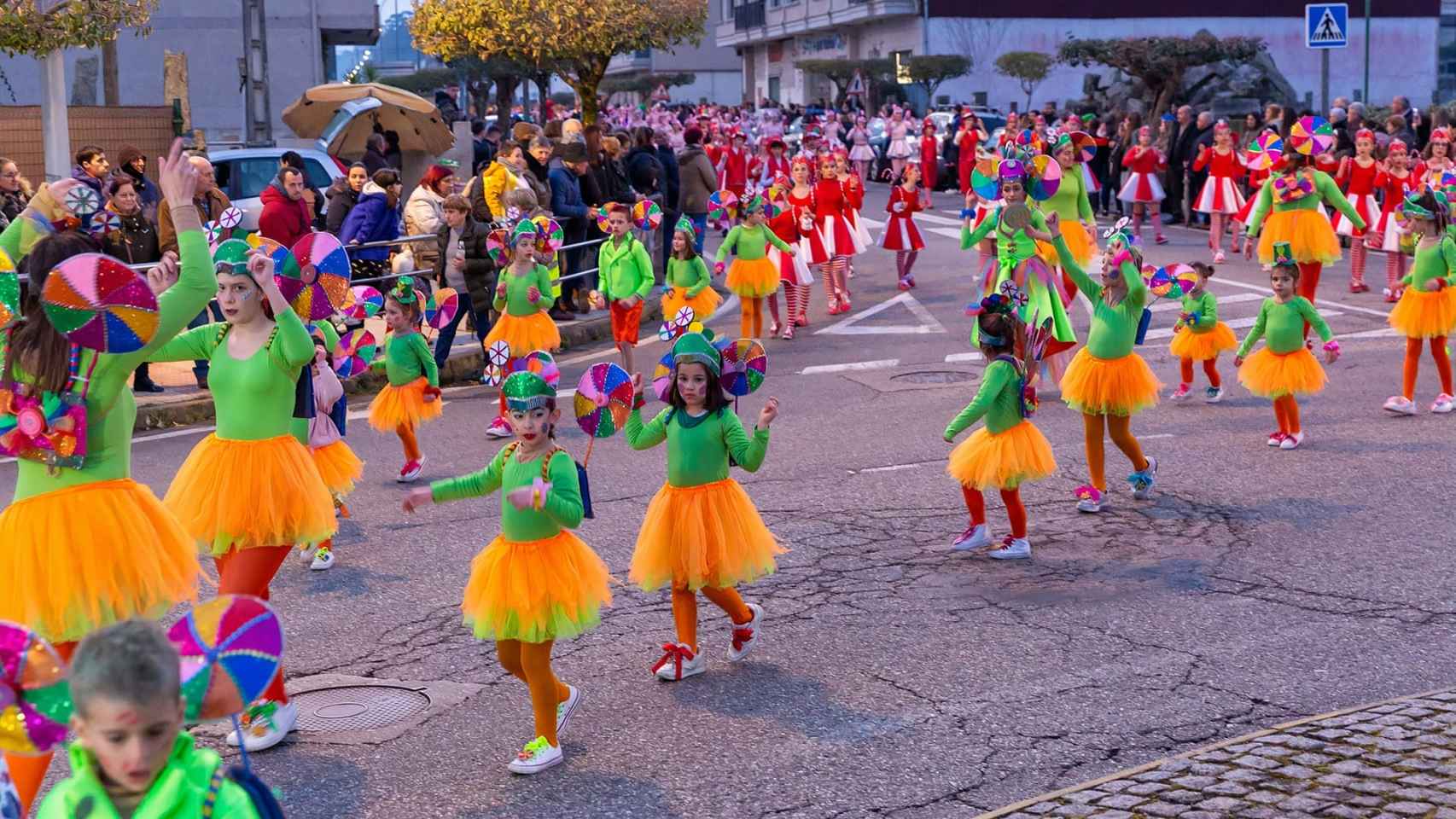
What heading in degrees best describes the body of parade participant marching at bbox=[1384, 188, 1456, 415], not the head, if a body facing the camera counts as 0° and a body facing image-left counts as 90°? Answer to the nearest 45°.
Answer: approximately 45°

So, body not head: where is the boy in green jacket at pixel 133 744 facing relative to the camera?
toward the camera

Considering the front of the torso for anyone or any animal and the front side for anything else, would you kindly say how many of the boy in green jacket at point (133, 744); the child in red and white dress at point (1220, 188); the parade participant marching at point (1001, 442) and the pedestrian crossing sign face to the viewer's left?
1

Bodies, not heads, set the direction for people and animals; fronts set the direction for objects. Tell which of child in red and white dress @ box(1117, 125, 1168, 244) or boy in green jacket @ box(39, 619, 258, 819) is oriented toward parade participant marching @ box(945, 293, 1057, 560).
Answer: the child in red and white dress

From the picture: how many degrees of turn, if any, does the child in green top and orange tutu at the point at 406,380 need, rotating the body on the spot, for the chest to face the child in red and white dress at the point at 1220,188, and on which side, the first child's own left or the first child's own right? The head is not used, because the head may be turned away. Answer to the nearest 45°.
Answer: approximately 180°

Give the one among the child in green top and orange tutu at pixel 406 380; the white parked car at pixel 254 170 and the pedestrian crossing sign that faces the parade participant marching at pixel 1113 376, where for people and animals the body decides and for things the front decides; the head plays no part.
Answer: the pedestrian crossing sign

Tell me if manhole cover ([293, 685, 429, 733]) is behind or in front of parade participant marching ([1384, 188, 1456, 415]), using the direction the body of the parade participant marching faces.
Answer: in front

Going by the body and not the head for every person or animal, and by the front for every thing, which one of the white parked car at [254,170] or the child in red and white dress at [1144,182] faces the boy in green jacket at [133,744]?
the child in red and white dress

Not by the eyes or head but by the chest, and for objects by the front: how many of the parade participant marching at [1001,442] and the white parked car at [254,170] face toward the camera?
0

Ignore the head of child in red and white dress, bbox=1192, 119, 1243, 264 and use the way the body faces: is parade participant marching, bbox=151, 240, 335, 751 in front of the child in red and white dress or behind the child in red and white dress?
in front

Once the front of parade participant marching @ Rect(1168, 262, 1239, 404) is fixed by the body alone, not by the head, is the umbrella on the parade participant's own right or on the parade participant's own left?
on the parade participant's own right

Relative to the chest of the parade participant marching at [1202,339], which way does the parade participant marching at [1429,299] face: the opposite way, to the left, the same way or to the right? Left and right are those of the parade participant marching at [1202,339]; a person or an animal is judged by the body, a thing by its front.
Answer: the same way

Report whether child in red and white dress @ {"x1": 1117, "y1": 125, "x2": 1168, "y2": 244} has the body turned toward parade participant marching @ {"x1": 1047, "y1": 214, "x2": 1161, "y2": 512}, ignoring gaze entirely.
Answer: yes

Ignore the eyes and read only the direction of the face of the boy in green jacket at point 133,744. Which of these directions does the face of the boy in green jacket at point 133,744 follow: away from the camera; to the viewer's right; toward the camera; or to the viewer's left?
toward the camera

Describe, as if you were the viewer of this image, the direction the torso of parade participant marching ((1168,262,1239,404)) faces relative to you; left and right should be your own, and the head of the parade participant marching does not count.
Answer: facing the viewer and to the left of the viewer
